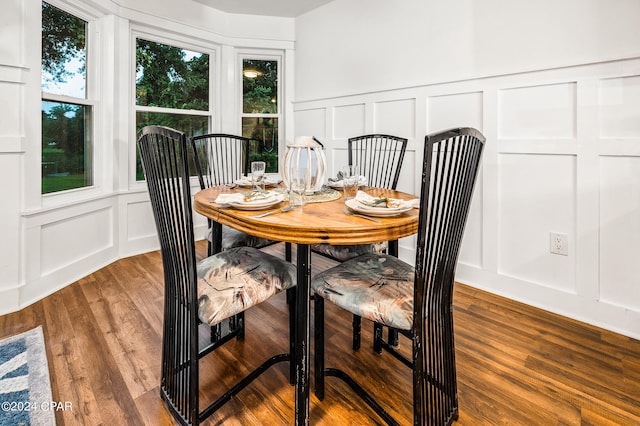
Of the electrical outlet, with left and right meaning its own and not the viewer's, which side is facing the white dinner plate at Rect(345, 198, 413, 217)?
front

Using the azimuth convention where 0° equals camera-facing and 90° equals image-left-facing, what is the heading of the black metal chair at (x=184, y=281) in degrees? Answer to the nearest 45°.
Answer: approximately 225°

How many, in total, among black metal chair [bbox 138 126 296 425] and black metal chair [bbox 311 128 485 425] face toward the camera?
0

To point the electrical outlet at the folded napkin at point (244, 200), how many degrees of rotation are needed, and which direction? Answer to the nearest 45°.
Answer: approximately 45° to its right

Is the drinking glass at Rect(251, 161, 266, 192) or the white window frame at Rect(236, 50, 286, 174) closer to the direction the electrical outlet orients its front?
the drinking glass

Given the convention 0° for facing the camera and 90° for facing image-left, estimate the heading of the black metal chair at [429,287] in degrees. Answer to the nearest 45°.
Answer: approximately 135°

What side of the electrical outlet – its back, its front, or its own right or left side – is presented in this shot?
front

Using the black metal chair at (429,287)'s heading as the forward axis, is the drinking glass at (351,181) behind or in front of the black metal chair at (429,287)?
in front
